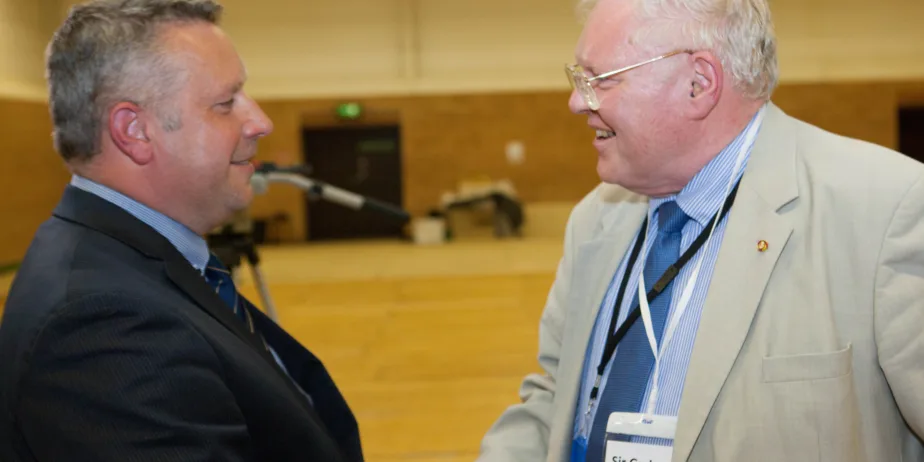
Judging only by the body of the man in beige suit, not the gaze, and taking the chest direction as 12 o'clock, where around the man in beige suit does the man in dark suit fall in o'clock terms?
The man in dark suit is roughly at 1 o'clock from the man in beige suit.

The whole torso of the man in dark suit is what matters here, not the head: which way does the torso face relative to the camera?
to the viewer's right

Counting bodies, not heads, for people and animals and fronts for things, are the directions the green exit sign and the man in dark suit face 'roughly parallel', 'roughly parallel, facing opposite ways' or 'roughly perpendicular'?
roughly perpendicular

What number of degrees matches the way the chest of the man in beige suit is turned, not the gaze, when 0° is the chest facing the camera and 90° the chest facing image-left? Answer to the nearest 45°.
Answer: approximately 45°

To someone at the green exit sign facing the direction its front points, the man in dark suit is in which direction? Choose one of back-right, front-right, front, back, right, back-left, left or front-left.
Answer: front

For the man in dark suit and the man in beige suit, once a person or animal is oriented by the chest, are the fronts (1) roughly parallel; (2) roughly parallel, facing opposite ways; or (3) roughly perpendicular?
roughly parallel, facing opposite ways

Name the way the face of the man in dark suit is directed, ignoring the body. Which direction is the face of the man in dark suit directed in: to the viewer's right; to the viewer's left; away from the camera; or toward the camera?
to the viewer's right

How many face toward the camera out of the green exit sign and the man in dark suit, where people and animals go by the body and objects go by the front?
1

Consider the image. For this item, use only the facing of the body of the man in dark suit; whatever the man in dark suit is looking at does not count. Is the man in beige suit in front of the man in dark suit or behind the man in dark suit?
in front

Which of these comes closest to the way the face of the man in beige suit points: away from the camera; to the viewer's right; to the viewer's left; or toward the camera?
to the viewer's left

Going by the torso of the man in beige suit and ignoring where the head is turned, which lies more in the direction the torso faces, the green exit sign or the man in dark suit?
the man in dark suit

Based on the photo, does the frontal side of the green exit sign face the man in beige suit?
yes

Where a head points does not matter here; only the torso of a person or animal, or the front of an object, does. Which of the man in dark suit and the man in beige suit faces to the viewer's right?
the man in dark suit

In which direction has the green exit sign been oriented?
toward the camera
